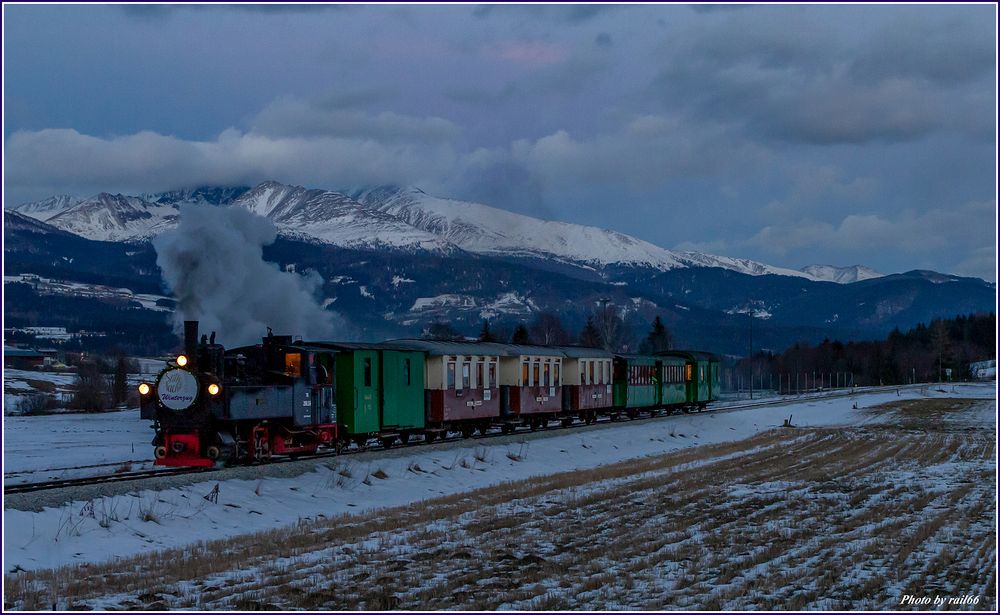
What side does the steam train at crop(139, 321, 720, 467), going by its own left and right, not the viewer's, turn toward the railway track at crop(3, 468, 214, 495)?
front

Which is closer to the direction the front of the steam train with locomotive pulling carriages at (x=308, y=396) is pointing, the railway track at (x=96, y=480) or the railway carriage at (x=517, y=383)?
the railway track

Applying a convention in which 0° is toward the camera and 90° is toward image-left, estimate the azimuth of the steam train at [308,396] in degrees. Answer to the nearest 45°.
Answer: approximately 45°
